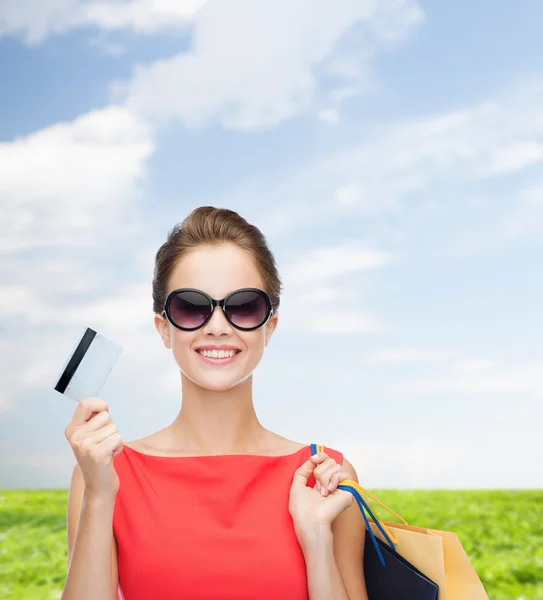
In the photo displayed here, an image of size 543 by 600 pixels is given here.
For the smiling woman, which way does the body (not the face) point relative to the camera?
toward the camera

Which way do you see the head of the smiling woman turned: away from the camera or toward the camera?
toward the camera
